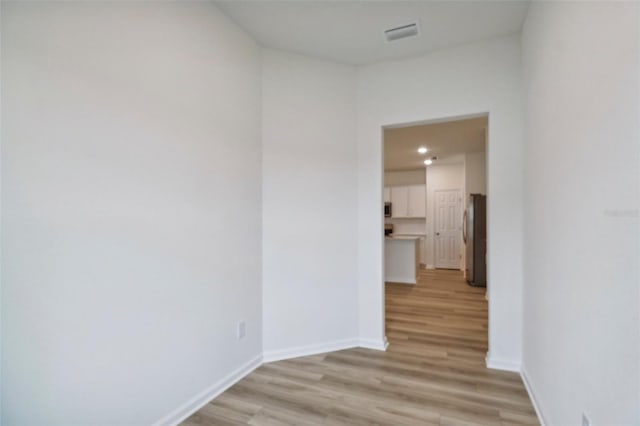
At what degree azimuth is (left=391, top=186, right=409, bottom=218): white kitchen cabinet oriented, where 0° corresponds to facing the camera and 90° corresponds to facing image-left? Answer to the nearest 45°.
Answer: approximately 0°

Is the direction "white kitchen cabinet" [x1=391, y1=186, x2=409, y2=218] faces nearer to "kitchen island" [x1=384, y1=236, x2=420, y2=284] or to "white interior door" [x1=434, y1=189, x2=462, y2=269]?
the kitchen island

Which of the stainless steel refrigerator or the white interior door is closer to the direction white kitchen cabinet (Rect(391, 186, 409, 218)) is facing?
the stainless steel refrigerator

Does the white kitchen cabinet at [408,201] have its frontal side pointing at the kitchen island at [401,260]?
yes

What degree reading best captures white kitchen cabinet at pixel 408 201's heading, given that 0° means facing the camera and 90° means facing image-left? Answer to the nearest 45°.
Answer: approximately 0°

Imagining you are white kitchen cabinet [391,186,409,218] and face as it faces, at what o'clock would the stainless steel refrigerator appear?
The stainless steel refrigerator is roughly at 11 o'clock from the white kitchen cabinet.

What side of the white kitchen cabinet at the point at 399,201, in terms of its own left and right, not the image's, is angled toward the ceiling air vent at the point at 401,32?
front

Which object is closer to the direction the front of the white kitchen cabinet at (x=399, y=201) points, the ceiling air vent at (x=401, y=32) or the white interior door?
the ceiling air vent
